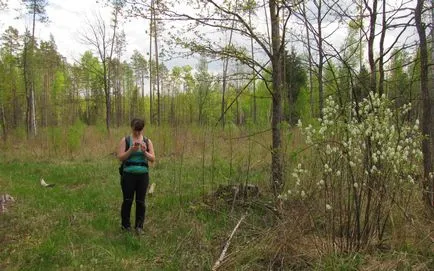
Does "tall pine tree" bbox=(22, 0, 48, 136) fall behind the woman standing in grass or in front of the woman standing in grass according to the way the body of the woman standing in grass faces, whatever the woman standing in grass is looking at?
behind

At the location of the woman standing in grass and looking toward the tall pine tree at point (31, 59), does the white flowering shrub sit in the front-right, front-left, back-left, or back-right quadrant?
back-right

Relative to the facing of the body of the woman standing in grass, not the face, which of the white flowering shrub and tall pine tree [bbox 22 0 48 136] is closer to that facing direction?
the white flowering shrub

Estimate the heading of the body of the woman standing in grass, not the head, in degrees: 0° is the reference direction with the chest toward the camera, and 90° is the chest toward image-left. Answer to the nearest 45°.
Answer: approximately 0°

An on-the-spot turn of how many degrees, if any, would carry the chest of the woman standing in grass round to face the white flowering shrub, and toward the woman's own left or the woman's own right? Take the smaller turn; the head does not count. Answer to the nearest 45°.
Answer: approximately 45° to the woman's own left
